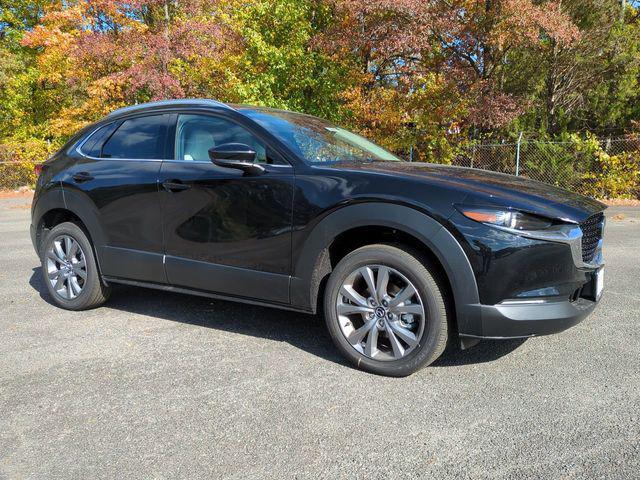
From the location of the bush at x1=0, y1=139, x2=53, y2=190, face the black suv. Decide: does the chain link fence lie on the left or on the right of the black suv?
left

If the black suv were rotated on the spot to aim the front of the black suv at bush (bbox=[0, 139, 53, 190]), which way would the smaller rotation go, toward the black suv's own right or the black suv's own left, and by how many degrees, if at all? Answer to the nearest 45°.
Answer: approximately 180°

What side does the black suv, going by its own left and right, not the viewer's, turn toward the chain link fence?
left

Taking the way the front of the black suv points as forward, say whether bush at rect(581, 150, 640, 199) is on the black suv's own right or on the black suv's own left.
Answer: on the black suv's own left

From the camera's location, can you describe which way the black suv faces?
facing the viewer and to the right of the viewer
